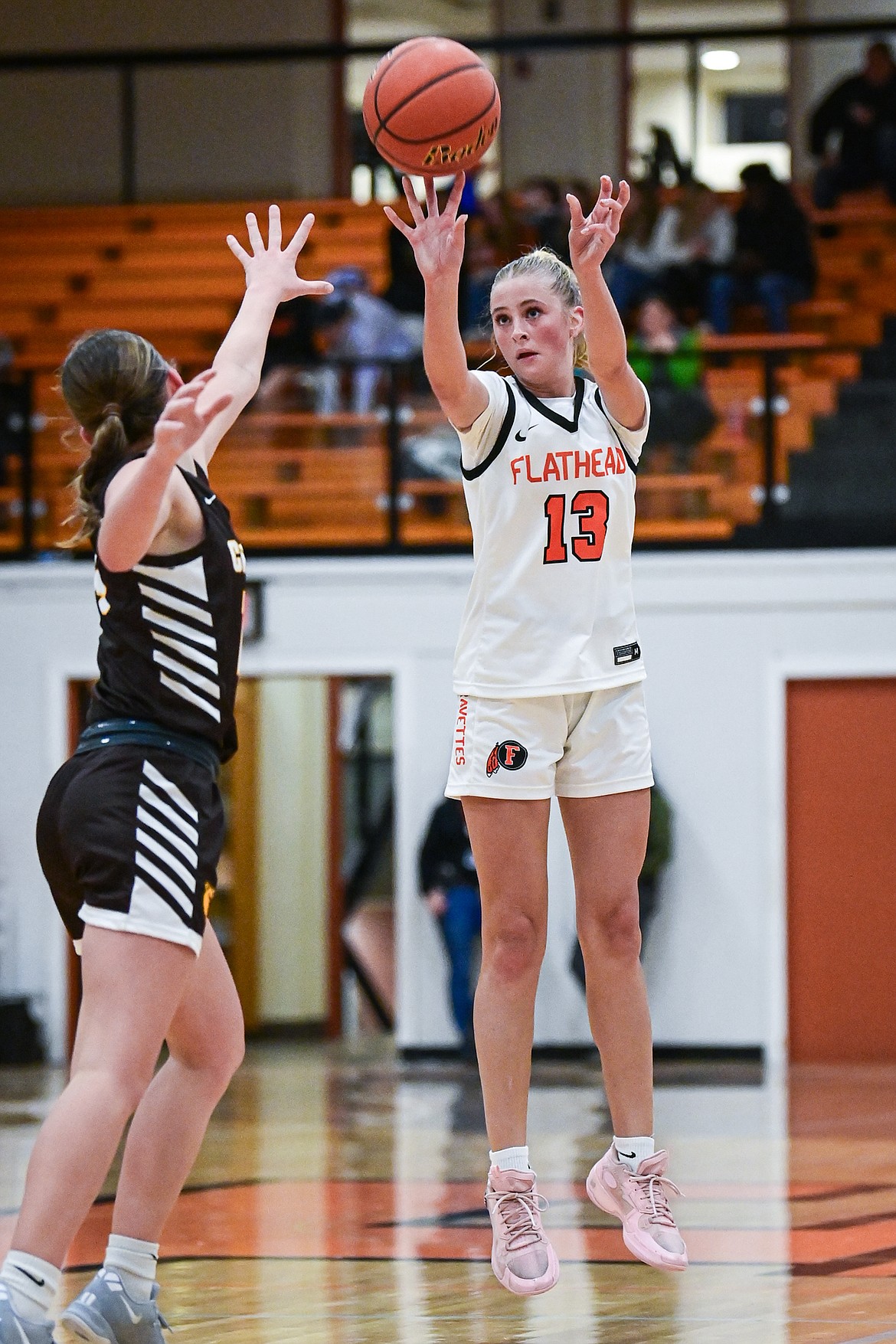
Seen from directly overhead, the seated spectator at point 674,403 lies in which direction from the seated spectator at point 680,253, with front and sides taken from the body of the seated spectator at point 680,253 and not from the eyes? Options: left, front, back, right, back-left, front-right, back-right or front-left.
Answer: front-left

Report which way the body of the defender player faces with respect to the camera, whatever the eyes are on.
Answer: to the viewer's right

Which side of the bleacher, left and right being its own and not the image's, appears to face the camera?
front

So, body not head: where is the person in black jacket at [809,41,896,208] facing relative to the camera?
toward the camera

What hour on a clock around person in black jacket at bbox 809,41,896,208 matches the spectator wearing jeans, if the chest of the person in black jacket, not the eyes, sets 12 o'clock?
The spectator wearing jeans is roughly at 1 o'clock from the person in black jacket.

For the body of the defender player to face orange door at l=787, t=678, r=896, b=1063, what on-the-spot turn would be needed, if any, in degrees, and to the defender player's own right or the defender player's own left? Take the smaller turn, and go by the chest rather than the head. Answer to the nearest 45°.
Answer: approximately 45° to the defender player's own left

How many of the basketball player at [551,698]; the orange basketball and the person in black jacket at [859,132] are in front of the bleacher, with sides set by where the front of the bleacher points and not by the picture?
2

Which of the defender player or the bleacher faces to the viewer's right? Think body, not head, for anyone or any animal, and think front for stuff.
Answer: the defender player

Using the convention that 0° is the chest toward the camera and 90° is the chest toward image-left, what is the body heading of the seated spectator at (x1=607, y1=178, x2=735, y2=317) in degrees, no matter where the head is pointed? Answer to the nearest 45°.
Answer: approximately 45°

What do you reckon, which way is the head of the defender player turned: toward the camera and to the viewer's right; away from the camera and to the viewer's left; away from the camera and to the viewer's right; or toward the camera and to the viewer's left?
away from the camera and to the viewer's right
